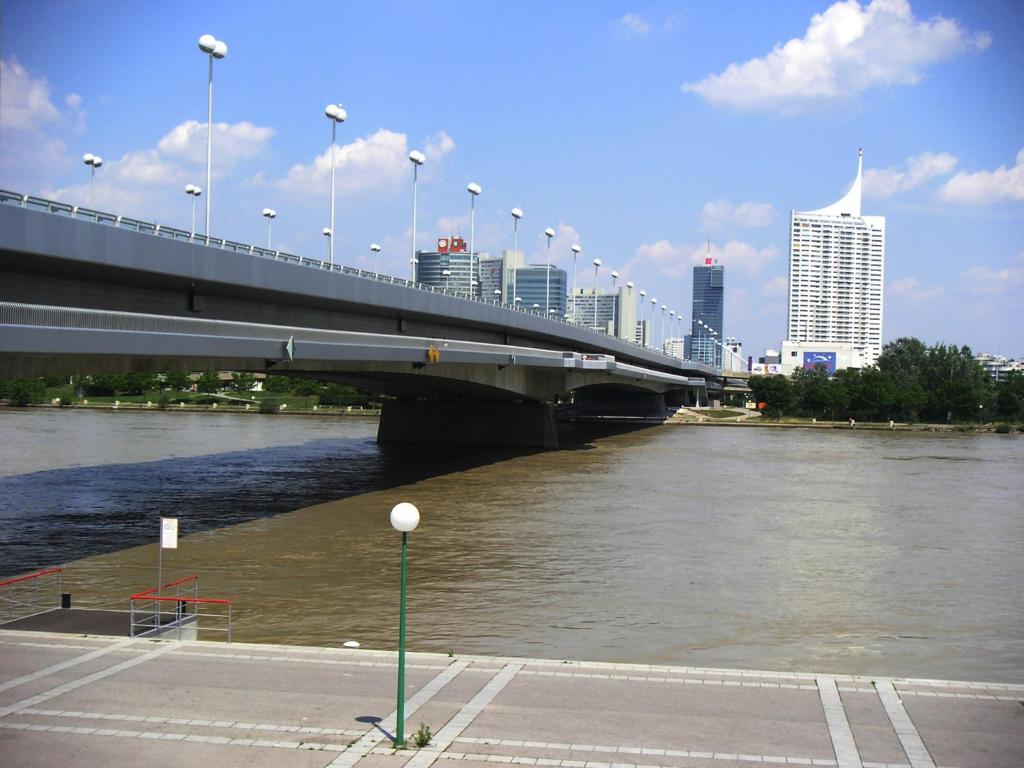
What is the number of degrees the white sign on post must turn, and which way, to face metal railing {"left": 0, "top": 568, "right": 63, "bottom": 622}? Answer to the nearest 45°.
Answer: approximately 135° to its right

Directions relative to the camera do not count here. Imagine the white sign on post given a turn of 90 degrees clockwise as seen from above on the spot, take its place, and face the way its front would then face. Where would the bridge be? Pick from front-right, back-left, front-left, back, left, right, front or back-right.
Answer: right

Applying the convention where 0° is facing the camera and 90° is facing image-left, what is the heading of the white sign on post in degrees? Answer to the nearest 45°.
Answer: approximately 0°
